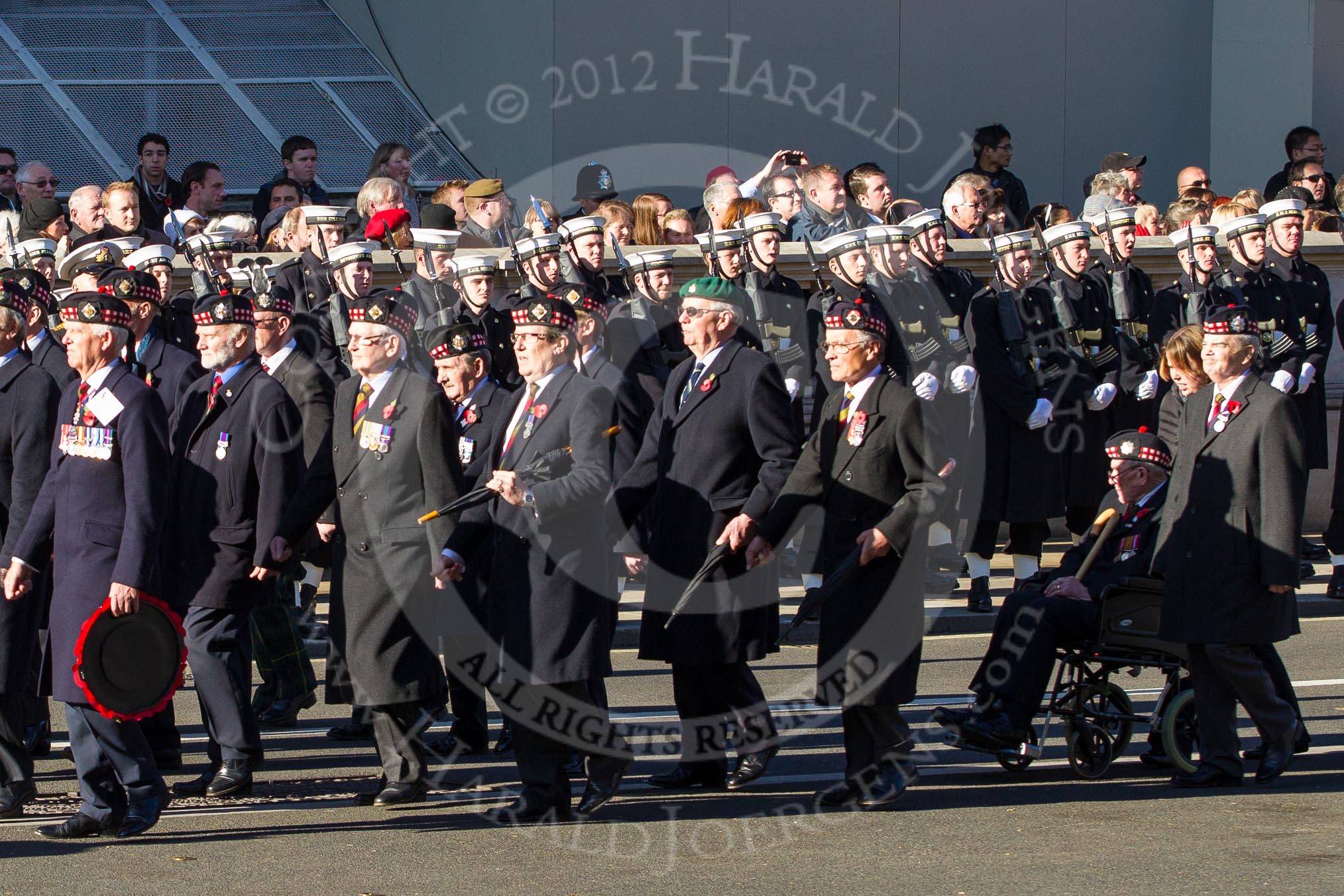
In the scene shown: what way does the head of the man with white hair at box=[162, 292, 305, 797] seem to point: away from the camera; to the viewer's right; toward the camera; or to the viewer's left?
to the viewer's left

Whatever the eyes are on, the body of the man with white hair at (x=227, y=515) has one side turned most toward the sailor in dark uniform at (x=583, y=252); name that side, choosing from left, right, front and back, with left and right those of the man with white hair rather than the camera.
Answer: back

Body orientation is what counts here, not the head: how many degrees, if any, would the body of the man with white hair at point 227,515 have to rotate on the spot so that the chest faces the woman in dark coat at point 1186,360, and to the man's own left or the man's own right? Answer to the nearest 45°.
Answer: approximately 135° to the man's own left

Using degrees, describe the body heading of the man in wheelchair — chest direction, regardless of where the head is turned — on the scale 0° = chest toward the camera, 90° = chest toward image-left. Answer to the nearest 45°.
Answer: approximately 90°

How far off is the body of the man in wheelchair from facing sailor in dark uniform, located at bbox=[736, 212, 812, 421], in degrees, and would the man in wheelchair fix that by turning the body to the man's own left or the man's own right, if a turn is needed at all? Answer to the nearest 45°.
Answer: approximately 45° to the man's own right

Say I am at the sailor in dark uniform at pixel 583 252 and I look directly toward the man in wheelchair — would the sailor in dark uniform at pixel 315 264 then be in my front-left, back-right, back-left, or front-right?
back-right
